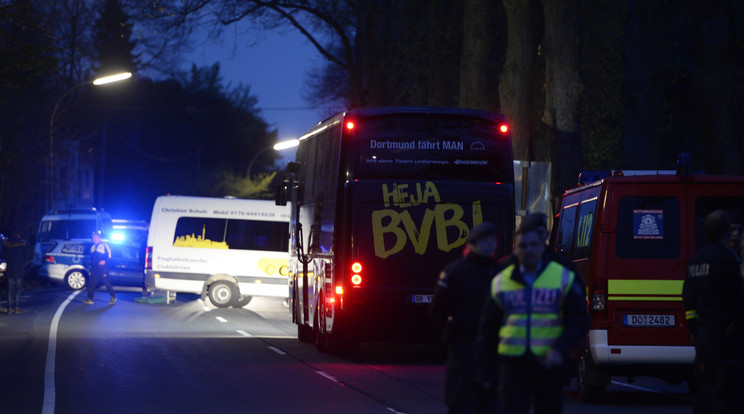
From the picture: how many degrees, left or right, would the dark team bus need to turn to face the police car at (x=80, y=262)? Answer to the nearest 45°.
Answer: approximately 45° to its left

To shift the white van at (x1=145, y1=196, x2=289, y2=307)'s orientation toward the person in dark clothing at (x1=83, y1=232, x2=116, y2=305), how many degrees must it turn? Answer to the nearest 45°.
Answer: approximately 135° to its left

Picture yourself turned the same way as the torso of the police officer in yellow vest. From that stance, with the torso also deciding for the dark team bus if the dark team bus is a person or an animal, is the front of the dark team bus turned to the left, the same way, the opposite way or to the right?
the opposite way

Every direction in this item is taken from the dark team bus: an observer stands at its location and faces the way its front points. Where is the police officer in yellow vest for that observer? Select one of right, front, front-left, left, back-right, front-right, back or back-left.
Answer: back

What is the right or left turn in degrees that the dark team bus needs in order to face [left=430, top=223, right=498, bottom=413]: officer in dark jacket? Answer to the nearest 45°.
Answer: approximately 180°

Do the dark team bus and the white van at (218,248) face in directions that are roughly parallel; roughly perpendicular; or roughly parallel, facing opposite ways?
roughly perpendicular

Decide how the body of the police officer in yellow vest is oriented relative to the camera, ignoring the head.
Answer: toward the camera

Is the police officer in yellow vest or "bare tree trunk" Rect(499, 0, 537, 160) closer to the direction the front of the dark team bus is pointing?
the bare tree trunk

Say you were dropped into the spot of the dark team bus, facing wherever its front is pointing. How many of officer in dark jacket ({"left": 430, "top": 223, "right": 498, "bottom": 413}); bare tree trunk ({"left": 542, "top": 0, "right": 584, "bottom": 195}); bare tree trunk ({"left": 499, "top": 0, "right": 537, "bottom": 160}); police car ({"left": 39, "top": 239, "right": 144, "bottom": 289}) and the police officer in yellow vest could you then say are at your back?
2

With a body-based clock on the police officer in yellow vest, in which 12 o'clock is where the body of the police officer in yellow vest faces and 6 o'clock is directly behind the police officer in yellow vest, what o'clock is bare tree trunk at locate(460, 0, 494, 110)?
The bare tree trunk is roughly at 6 o'clock from the police officer in yellow vest.

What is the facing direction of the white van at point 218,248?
to the viewer's right

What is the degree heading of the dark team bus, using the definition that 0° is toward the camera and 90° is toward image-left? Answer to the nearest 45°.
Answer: approximately 180°
